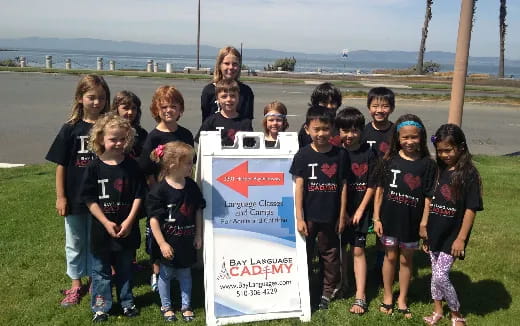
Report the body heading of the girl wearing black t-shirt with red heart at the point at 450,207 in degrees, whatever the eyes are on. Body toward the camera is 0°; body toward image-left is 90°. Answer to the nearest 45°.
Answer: approximately 45°

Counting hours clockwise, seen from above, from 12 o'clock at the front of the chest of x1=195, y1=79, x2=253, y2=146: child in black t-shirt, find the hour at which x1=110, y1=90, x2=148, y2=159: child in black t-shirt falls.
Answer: x1=110, y1=90, x2=148, y2=159: child in black t-shirt is roughly at 3 o'clock from x1=195, y1=79, x2=253, y2=146: child in black t-shirt.

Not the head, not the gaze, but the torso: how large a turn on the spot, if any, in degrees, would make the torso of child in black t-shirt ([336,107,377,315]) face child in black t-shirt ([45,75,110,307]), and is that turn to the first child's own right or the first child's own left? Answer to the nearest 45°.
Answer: approximately 90° to the first child's own right

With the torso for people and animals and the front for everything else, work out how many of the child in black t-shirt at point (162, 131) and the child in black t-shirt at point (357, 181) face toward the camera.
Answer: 2

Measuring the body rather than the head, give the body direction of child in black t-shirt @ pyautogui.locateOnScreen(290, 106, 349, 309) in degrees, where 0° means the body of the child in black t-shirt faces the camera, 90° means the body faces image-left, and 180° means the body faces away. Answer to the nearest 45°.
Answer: approximately 0°

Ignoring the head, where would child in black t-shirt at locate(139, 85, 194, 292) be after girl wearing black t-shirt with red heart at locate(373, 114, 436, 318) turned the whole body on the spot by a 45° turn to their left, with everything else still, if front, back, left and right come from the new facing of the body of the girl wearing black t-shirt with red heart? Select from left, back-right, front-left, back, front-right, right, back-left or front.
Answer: back-right
